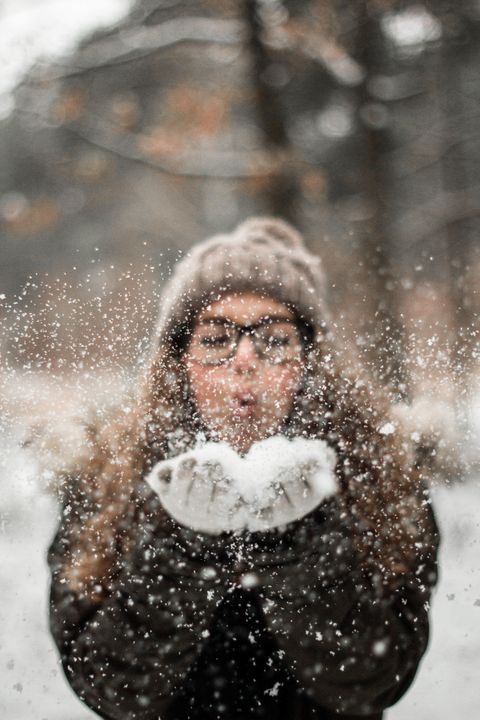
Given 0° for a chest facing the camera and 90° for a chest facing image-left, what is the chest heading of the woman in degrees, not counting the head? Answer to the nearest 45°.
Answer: approximately 0°
